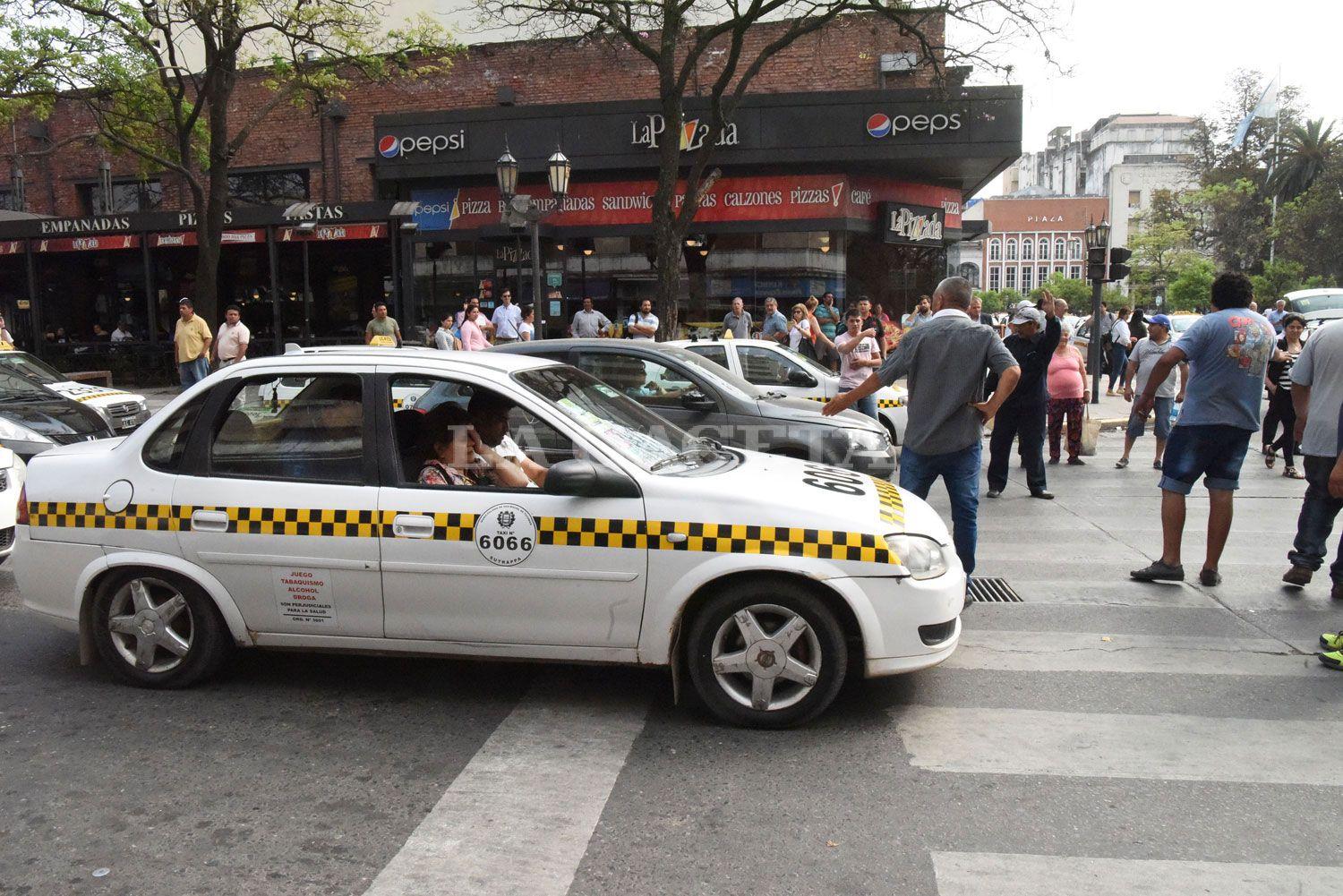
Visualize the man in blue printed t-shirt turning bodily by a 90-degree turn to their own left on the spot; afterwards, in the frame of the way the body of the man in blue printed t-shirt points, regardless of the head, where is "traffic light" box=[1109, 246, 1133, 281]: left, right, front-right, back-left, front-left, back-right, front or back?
back-right

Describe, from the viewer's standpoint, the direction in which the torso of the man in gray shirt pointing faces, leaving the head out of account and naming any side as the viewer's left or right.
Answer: facing away from the viewer

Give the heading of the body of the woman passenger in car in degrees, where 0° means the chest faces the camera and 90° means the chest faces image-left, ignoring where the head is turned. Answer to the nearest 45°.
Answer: approximately 270°

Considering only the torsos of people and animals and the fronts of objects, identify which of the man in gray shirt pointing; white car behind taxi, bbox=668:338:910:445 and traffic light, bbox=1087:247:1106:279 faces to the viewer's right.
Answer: the white car behind taxi

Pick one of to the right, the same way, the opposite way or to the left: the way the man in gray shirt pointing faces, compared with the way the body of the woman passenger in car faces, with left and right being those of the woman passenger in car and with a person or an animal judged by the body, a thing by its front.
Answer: to the left

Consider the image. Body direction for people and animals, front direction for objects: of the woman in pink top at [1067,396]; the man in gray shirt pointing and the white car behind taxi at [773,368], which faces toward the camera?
the woman in pink top

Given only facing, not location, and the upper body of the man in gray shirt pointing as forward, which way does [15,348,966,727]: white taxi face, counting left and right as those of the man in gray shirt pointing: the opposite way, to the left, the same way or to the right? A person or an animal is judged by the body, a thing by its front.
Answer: to the right

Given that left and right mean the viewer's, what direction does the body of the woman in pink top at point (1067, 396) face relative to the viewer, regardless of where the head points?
facing the viewer

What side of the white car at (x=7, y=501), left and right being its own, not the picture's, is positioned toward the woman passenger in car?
front

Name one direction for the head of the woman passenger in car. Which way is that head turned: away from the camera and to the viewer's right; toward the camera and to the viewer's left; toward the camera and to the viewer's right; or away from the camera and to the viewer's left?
toward the camera and to the viewer's right

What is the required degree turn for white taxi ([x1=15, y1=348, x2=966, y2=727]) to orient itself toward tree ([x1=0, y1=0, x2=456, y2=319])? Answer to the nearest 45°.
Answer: approximately 90° to its left

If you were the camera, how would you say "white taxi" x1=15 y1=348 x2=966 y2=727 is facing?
facing to the right of the viewer

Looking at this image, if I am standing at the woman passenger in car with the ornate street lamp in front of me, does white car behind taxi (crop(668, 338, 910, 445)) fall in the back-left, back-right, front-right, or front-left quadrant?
front-right

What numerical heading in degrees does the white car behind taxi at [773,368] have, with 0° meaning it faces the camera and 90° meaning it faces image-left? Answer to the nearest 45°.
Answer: approximately 270°
